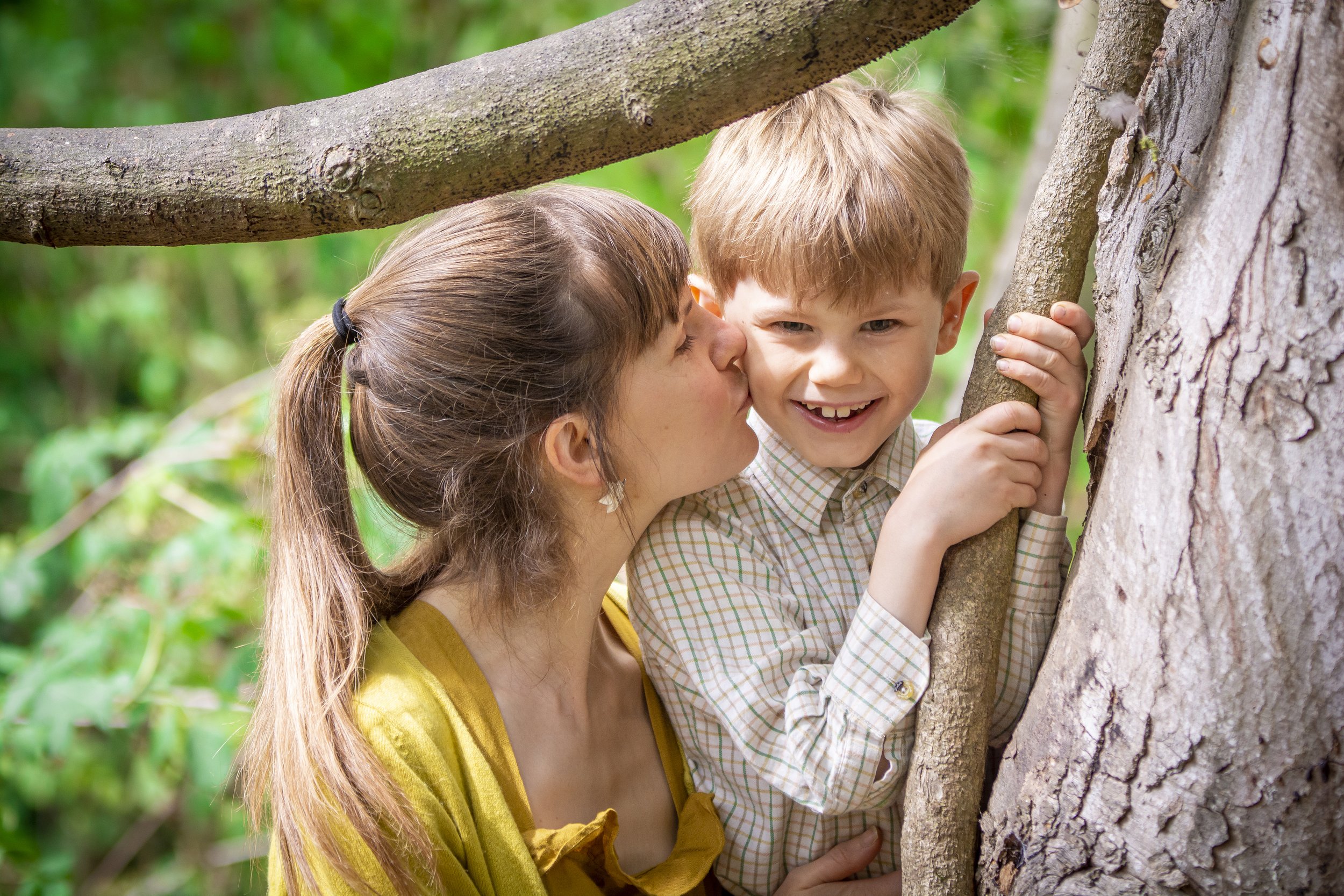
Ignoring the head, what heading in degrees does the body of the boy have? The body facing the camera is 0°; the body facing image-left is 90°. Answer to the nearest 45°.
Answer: approximately 315°

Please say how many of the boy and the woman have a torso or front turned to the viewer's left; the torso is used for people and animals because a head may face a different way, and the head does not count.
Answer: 0

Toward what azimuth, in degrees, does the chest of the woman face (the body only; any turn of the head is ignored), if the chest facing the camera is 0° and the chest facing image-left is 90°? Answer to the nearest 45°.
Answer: approximately 315°

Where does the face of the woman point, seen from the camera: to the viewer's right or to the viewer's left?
to the viewer's right
